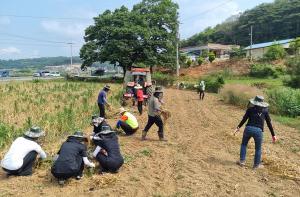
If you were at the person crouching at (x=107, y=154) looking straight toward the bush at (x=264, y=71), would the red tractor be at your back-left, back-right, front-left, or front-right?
front-left

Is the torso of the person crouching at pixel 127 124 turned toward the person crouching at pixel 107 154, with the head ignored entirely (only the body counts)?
no

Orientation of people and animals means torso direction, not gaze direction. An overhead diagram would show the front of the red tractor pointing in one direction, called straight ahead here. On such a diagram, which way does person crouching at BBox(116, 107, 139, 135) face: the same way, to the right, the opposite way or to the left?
to the right

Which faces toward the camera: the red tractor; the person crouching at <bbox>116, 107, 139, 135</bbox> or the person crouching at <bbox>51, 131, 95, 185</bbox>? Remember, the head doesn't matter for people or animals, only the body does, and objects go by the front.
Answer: the red tractor

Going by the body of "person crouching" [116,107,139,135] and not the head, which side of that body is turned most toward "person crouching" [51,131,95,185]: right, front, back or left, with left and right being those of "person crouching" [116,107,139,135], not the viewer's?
left

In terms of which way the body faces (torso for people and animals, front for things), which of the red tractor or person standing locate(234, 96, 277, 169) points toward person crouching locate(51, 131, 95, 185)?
the red tractor

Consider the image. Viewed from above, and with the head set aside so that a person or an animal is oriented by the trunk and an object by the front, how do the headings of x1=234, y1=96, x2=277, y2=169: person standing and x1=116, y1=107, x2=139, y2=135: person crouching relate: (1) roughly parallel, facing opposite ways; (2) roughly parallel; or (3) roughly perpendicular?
roughly perpendicular

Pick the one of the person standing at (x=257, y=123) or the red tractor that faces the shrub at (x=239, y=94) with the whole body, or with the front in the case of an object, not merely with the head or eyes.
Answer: the person standing

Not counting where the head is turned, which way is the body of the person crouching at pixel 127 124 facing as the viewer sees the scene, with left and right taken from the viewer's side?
facing to the left of the viewer

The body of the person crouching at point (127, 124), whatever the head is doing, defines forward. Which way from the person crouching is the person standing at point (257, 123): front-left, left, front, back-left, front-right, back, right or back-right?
back-left

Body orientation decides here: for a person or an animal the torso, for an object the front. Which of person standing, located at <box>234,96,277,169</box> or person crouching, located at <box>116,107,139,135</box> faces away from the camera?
the person standing
